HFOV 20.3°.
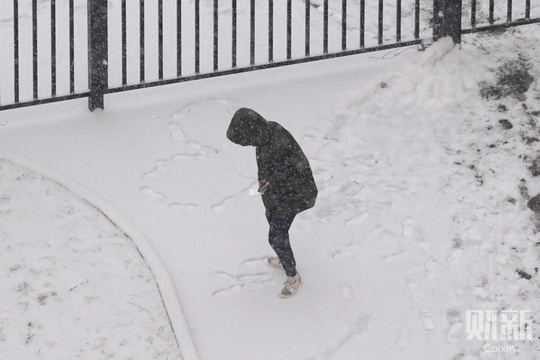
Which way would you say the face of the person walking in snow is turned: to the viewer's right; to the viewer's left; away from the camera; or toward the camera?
to the viewer's left

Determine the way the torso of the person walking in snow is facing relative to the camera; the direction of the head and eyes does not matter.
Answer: to the viewer's left

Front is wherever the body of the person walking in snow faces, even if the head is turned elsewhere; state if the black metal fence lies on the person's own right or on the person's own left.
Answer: on the person's own right
